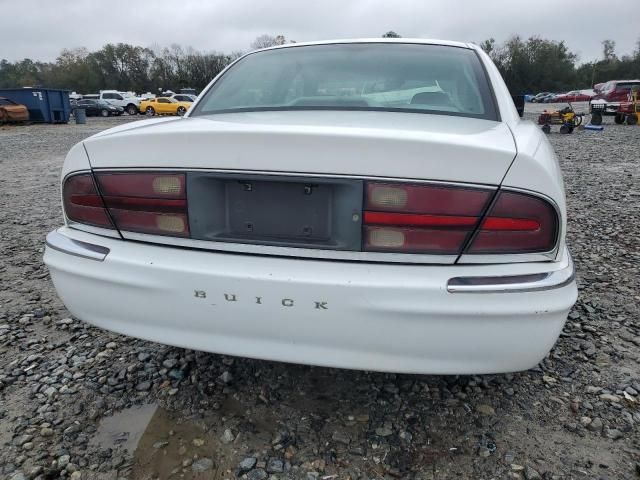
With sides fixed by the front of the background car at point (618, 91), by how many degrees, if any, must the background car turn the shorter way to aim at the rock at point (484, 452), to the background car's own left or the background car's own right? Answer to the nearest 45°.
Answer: approximately 90° to the background car's own left

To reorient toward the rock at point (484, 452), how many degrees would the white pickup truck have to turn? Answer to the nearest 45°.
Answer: approximately 90° to its right

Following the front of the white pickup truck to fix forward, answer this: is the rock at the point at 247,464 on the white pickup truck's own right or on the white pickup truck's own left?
on the white pickup truck's own right

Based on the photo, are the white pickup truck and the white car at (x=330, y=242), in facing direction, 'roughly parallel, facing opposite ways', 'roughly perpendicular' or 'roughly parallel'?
roughly perpendicular

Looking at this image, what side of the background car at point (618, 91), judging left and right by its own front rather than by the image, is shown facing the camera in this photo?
left

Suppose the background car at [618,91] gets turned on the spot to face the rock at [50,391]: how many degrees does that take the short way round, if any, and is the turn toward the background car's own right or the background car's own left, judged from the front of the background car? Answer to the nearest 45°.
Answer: approximately 90° to the background car's own left

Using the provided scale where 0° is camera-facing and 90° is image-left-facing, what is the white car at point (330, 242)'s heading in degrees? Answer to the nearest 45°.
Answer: approximately 180°

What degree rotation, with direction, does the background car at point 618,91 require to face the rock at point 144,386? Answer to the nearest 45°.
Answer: approximately 90° to its left

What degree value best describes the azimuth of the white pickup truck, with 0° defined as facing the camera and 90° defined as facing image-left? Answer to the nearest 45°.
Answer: approximately 270°
